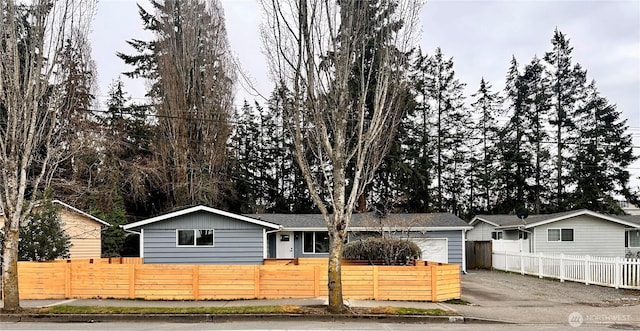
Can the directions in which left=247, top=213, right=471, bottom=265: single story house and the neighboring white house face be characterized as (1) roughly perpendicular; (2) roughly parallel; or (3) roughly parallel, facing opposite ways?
roughly parallel

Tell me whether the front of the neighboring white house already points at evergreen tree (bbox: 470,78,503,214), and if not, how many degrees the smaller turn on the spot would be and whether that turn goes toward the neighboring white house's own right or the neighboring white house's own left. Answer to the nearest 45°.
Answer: approximately 180°

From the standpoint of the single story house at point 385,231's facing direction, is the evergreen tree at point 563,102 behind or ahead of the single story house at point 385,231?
behind

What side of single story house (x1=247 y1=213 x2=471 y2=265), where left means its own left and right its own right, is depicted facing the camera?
front

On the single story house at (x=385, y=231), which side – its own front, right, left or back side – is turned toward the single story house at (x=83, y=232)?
right

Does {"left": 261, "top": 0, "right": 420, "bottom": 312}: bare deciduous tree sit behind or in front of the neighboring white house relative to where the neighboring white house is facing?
in front

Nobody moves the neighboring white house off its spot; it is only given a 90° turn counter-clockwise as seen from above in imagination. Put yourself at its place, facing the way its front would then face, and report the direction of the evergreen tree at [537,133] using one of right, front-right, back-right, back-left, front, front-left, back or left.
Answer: left

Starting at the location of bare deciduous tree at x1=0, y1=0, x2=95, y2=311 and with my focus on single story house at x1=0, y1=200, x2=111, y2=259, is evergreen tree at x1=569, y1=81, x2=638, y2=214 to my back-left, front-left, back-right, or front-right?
front-right

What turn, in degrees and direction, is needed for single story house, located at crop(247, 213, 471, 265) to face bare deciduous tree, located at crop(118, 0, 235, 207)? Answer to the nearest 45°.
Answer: approximately 135° to its right

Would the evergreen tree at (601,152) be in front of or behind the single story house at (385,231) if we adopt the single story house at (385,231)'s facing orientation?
behind

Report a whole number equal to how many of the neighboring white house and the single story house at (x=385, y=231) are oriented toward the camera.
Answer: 2

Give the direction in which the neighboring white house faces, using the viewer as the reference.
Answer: facing the viewer

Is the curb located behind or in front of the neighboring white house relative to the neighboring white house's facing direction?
in front
